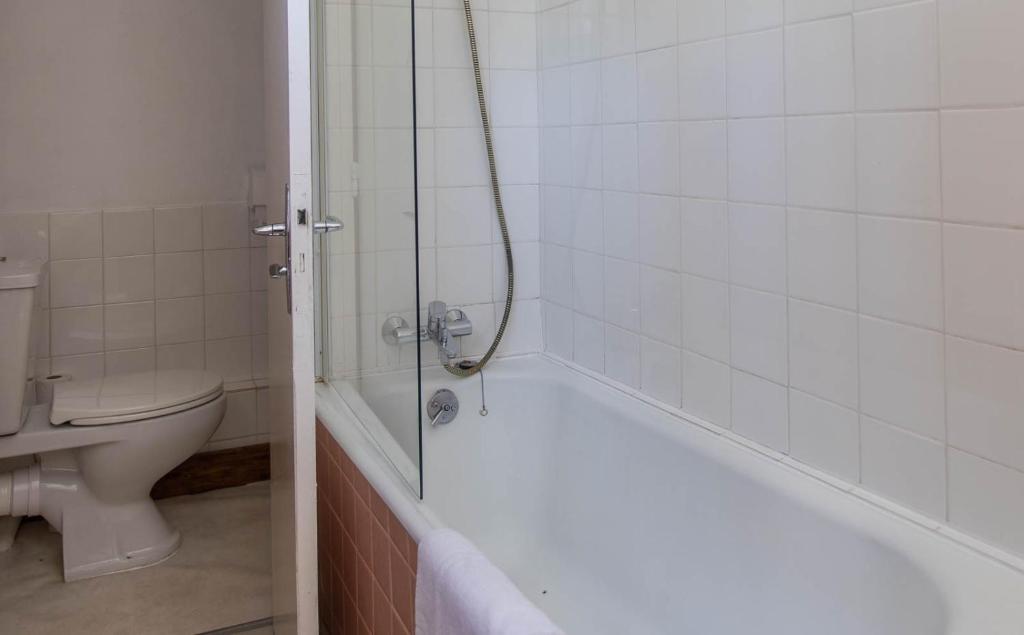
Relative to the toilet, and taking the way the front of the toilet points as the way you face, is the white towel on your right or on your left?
on your right

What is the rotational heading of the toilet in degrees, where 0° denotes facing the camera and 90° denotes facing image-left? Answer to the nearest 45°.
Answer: approximately 270°

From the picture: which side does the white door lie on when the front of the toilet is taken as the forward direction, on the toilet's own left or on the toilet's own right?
on the toilet's own right
